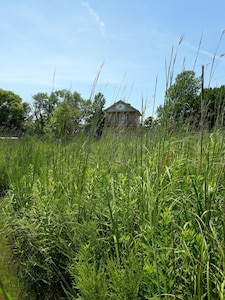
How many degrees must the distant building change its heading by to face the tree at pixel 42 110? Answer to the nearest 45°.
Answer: approximately 135° to its right

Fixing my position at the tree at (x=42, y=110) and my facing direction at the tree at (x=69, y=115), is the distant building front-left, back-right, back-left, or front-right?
front-left

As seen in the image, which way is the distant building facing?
toward the camera

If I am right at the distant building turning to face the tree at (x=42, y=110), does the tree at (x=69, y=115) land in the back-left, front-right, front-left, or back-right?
front-left

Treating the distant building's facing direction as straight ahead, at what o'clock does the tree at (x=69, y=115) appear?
The tree is roughly at 2 o'clock from the distant building.
